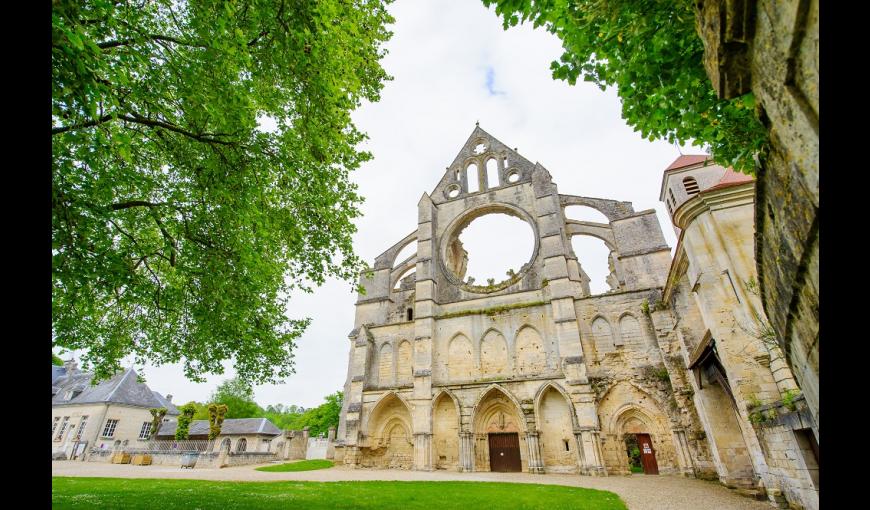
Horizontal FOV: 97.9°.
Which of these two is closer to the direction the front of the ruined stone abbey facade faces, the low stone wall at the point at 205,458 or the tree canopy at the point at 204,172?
the tree canopy

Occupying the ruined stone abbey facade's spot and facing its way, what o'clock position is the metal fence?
The metal fence is roughly at 3 o'clock from the ruined stone abbey facade.

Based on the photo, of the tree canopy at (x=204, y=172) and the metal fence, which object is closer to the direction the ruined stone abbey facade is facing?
the tree canopy

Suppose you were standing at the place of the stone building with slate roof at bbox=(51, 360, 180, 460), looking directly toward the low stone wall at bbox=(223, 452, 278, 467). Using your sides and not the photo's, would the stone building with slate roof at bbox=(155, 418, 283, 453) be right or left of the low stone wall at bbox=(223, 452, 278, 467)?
left

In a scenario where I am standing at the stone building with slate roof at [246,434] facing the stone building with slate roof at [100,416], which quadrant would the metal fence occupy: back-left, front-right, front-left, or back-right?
front-left

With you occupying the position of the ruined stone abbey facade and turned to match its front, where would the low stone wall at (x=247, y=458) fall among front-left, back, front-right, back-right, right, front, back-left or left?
right

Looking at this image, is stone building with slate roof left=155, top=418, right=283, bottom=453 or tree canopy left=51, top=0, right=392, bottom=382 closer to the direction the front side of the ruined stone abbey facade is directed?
the tree canopy

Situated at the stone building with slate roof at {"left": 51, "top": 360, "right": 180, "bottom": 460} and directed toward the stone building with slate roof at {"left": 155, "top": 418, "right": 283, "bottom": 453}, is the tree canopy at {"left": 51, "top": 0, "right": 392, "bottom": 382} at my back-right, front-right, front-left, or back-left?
front-right

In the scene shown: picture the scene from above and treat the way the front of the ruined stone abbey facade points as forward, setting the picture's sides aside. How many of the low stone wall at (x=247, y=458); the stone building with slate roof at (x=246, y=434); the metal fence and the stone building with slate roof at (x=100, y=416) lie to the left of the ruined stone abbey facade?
0

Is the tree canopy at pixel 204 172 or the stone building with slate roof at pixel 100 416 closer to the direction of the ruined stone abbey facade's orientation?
the tree canopy

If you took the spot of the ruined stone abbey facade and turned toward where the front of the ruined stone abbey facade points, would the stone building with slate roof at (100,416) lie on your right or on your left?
on your right

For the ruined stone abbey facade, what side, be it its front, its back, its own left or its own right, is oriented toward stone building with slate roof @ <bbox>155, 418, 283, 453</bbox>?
right

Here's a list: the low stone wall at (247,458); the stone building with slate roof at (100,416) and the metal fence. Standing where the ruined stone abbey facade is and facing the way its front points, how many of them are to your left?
0

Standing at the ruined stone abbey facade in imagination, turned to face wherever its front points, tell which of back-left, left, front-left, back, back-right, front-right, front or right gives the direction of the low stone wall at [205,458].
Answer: right

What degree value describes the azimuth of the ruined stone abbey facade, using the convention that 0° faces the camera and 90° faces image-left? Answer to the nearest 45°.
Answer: approximately 0°

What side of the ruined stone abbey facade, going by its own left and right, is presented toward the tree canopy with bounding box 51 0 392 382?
front
